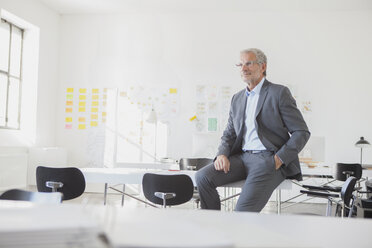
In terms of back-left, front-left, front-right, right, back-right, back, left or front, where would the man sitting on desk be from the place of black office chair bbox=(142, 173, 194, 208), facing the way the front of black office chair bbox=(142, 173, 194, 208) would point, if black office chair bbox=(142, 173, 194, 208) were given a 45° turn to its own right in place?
right

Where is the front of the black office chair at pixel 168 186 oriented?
away from the camera

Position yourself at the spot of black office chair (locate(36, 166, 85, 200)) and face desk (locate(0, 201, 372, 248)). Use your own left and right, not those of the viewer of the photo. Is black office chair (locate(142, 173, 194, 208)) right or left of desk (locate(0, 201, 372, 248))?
left

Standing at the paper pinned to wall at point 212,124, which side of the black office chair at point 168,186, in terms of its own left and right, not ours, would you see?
front

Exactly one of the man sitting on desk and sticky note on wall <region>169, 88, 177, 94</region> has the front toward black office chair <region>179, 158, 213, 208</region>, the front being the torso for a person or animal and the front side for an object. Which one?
the sticky note on wall

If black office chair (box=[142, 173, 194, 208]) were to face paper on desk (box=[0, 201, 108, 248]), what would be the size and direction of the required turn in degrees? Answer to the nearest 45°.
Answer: approximately 180°

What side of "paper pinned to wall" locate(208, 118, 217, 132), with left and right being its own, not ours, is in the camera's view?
front

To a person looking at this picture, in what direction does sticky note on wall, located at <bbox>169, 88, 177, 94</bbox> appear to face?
facing the viewer

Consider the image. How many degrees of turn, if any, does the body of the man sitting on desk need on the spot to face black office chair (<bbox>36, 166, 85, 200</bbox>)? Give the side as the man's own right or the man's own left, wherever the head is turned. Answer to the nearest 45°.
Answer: approximately 45° to the man's own right

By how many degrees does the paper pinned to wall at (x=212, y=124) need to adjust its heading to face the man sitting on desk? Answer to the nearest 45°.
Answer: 0° — it already faces them

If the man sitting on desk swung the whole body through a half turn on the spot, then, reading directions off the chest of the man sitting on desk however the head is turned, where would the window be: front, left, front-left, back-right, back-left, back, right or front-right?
left

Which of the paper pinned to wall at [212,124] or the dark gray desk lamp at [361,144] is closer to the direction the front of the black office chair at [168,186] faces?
the paper pinned to wall

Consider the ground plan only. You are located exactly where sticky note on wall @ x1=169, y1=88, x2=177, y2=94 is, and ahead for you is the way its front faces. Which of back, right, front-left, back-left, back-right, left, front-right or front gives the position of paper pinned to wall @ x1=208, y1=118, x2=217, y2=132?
left

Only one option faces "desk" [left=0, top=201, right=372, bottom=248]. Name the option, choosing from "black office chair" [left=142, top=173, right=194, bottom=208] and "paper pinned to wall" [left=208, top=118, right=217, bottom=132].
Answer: the paper pinned to wall

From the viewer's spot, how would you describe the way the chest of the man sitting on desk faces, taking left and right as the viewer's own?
facing the viewer and to the left of the viewer

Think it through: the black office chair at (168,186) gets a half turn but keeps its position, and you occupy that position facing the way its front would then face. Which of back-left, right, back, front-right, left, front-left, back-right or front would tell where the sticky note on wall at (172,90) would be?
back

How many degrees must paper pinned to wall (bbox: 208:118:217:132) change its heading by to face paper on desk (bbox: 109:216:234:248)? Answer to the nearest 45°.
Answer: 0° — it already faces it
